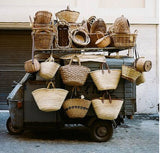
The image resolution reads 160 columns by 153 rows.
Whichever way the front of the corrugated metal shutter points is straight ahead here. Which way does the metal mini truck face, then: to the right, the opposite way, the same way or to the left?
to the right

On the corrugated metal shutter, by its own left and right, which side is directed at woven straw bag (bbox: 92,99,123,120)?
front

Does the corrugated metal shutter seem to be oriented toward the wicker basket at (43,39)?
yes

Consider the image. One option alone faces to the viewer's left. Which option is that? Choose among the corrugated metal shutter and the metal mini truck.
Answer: the metal mini truck

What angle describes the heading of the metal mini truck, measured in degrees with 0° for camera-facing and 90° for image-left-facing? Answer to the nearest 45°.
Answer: approximately 90°

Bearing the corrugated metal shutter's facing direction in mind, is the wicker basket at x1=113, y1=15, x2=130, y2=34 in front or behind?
in front

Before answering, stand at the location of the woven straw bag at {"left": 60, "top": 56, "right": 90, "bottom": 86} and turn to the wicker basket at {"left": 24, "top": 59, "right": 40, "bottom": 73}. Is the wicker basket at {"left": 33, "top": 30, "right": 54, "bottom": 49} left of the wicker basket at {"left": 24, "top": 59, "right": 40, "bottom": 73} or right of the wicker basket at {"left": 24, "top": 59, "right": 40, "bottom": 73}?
right

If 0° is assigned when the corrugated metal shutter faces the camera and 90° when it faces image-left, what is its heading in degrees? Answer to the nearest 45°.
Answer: approximately 0°

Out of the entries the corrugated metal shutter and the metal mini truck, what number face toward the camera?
1
